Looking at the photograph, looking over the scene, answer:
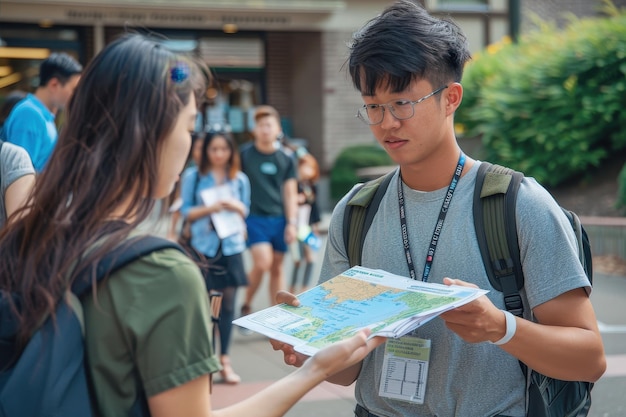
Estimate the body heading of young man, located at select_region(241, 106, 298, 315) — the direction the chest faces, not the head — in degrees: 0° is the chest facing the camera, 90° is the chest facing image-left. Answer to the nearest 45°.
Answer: approximately 0°

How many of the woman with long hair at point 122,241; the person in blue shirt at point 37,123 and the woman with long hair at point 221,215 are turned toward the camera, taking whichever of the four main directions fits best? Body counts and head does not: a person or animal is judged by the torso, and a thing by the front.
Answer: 1

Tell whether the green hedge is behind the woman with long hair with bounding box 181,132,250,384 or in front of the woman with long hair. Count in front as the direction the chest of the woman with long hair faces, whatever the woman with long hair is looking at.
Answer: behind

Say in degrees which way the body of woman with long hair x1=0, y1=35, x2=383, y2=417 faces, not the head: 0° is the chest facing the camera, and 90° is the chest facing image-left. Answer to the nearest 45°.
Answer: approximately 225°

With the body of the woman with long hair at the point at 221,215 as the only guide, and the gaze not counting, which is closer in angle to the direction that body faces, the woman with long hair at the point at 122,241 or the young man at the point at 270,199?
the woman with long hair

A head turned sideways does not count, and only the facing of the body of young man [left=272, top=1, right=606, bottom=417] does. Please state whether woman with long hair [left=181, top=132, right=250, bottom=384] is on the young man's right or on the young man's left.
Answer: on the young man's right

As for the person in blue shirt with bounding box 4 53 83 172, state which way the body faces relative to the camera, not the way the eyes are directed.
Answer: to the viewer's right

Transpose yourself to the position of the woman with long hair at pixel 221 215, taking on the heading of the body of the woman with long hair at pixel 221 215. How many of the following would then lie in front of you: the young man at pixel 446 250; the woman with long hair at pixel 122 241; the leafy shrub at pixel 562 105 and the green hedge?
2

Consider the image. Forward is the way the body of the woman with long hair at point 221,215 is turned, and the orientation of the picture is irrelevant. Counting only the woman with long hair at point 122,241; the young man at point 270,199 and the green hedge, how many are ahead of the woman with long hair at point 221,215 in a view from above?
1

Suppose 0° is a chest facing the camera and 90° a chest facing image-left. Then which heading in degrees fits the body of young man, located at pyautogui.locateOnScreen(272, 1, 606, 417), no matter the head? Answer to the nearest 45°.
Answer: approximately 45°

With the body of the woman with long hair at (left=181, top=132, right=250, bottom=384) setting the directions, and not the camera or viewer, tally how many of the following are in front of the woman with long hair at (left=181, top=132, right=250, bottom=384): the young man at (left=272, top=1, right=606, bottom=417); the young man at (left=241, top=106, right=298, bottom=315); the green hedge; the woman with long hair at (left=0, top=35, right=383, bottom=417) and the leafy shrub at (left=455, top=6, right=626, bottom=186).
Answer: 2

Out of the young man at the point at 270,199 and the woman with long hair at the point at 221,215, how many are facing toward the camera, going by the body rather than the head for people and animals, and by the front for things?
2
